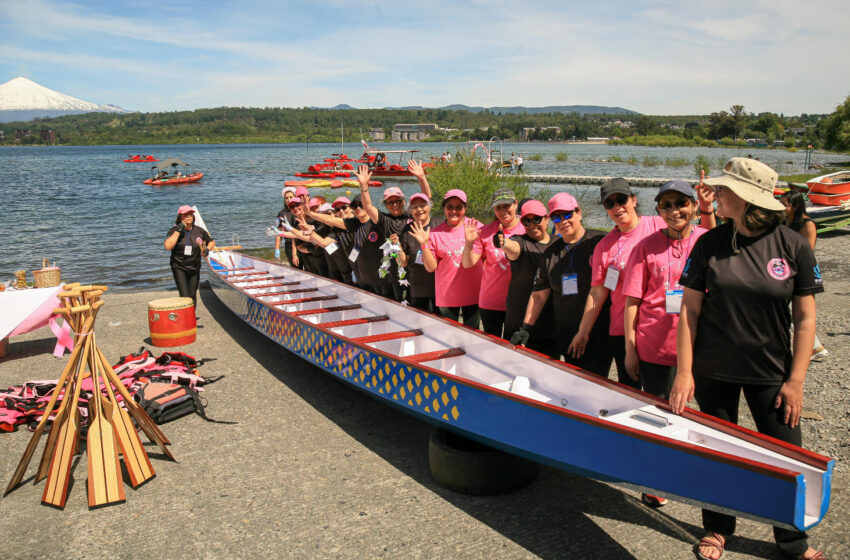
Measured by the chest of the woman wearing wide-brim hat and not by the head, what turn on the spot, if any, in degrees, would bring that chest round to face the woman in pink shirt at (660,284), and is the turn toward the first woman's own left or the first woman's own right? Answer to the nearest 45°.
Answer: approximately 135° to the first woman's own right

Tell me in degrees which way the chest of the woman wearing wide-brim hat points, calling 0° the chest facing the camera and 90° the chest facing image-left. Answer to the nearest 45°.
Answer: approximately 0°

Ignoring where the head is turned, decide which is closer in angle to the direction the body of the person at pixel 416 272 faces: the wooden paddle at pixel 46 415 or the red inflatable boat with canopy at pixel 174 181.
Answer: the wooden paddle

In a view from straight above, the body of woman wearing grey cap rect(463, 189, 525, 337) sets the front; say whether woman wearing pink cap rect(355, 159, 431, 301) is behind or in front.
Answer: behind
